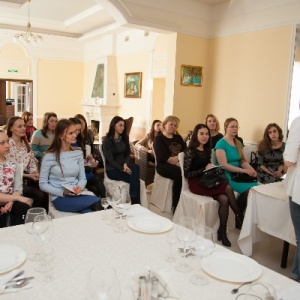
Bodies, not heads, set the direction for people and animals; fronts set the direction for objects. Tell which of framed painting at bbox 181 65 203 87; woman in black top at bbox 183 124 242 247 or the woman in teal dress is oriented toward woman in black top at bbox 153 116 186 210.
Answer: the framed painting

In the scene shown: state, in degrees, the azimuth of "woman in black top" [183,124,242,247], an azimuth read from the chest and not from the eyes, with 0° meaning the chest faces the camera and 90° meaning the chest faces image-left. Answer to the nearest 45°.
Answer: approximately 315°

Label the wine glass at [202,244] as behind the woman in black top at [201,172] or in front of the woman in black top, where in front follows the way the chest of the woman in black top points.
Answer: in front

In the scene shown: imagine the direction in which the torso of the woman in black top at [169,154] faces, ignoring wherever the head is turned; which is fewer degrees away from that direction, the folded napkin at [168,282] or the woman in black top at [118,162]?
the folded napkin

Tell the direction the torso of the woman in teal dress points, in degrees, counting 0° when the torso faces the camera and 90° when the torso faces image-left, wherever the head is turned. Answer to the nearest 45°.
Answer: approximately 315°

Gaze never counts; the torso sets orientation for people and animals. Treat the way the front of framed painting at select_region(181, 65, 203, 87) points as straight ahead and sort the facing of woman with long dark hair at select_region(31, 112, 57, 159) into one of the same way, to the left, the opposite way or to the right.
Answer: to the left

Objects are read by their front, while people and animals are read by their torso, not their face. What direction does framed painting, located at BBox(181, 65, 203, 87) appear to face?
toward the camera

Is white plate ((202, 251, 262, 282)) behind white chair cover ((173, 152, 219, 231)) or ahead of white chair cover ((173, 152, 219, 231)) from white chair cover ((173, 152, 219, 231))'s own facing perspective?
ahead

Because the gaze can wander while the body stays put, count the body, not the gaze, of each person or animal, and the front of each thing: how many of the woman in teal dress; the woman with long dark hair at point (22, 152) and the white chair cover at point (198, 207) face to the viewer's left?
0

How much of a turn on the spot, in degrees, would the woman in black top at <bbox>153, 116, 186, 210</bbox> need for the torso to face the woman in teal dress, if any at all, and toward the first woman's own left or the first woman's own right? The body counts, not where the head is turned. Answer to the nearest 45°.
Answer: approximately 45° to the first woman's own left

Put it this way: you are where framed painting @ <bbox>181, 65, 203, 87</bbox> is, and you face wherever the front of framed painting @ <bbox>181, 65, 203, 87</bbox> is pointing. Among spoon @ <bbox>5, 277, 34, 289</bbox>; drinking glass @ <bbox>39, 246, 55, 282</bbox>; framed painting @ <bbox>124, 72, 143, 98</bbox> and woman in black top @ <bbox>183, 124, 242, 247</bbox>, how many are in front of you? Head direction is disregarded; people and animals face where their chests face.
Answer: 3

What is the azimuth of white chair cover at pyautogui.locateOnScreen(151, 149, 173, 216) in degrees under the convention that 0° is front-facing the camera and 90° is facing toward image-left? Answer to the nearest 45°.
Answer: approximately 315°
